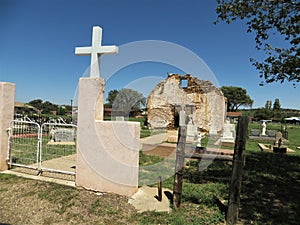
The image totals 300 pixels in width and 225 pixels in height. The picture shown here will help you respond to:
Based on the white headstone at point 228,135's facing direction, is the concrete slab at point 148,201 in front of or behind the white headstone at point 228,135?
in front

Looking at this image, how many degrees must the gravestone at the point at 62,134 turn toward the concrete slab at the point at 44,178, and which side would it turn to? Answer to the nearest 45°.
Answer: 0° — it already faces it

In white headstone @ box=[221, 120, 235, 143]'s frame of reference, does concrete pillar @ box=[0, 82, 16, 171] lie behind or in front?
in front

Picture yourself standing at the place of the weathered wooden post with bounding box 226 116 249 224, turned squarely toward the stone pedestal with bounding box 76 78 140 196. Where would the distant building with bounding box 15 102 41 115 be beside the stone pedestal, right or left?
right

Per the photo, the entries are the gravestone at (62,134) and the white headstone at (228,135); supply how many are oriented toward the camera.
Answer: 2

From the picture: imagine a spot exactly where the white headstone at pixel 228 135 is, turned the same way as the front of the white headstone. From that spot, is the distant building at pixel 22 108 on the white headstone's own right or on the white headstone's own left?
on the white headstone's own right

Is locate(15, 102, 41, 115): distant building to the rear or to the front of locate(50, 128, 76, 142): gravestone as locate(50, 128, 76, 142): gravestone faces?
to the rear

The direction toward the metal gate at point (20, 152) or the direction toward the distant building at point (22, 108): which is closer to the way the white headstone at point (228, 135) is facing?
the metal gate

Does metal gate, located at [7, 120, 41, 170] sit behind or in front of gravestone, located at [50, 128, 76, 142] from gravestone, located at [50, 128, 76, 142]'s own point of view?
in front

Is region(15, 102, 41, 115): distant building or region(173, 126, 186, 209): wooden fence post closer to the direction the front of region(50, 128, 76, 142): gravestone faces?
the wooden fence post

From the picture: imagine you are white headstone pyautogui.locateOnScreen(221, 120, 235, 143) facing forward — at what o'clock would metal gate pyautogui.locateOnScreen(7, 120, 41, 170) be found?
The metal gate is roughly at 1 o'clock from the white headstone.

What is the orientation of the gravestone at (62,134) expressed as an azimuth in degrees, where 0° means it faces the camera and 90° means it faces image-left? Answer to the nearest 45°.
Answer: approximately 0°
